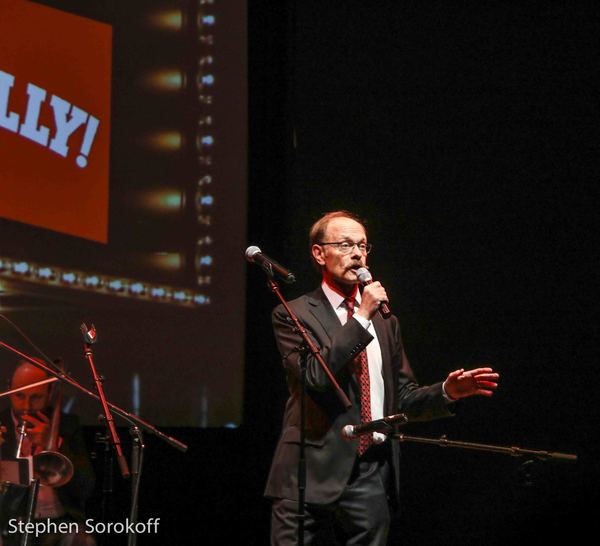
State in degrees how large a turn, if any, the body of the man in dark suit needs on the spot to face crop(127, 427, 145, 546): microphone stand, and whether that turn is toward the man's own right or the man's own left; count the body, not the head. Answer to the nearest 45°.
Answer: approximately 135° to the man's own right

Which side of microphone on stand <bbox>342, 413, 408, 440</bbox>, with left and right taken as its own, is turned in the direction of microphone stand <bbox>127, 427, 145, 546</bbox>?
front

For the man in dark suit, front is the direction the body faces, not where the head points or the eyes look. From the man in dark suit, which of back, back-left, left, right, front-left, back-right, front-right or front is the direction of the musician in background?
back

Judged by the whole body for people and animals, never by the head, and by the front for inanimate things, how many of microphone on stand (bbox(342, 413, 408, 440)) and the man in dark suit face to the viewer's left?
1

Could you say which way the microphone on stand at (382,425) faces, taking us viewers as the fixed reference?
facing to the left of the viewer

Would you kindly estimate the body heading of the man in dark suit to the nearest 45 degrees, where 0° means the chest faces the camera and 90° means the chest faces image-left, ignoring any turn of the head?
approximately 315°

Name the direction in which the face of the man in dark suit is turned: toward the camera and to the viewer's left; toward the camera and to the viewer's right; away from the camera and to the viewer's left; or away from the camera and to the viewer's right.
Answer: toward the camera and to the viewer's right
